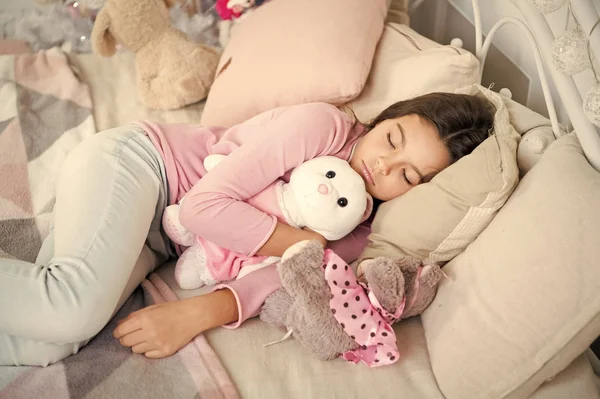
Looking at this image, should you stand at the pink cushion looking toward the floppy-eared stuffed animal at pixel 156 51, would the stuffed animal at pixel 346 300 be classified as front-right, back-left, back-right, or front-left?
back-left

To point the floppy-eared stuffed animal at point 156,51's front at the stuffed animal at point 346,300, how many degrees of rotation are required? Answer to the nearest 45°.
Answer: approximately 180°

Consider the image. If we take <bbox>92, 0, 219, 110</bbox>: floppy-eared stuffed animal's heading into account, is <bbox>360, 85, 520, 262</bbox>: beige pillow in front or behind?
behind

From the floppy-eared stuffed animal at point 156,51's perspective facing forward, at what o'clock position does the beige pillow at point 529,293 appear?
The beige pillow is roughly at 5 o'clock from the floppy-eared stuffed animal.

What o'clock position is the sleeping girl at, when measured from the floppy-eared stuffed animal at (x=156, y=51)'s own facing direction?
The sleeping girl is roughly at 6 o'clock from the floppy-eared stuffed animal.

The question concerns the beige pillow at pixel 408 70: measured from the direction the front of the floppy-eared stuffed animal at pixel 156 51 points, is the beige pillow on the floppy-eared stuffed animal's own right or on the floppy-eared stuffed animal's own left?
on the floppy-eared stuffed animal's own right

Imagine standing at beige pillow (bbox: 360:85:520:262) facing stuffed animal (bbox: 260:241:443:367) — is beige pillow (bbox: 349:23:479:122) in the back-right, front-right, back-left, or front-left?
back-right

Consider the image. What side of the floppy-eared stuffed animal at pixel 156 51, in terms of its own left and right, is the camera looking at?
back
